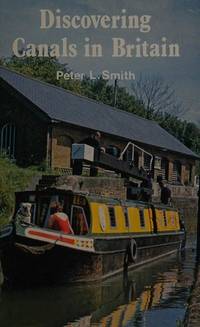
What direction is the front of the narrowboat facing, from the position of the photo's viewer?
facing the viewer and to the left of the viewer
